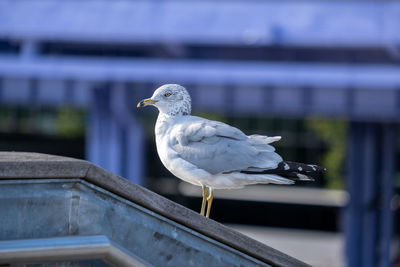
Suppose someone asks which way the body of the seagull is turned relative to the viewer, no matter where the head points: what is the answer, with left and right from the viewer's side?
facing to the left of the viewer

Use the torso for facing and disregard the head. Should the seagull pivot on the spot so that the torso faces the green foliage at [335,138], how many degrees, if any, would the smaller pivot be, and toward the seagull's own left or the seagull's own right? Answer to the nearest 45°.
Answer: approximately 90° to the seagull's own right
